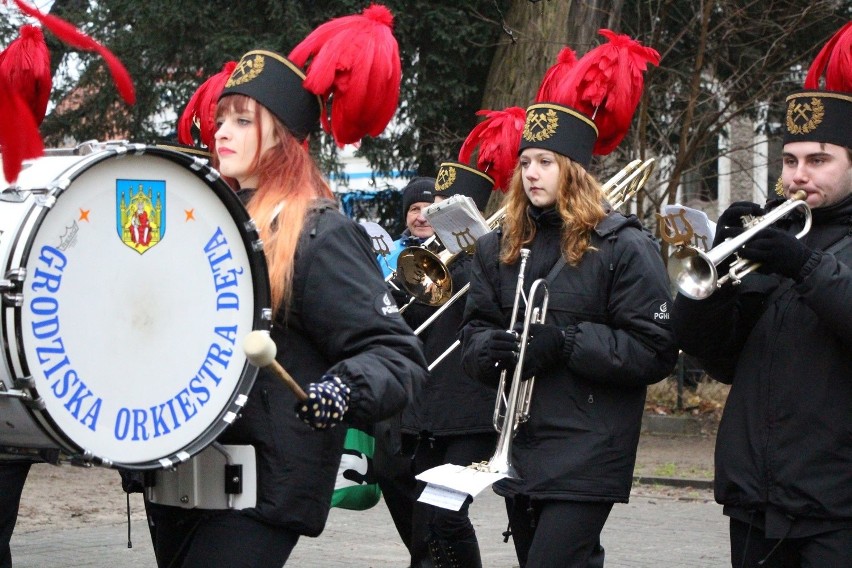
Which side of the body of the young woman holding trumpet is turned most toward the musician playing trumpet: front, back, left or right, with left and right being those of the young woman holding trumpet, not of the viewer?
left

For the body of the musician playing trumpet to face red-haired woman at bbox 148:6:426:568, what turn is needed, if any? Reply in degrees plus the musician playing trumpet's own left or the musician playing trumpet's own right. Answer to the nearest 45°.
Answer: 0° — they already face them

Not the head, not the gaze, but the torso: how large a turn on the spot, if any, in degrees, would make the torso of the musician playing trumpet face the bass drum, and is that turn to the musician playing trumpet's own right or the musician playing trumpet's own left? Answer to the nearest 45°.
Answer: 0° — they already face it

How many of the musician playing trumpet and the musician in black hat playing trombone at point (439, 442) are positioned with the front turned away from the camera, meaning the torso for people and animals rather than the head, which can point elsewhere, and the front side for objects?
0

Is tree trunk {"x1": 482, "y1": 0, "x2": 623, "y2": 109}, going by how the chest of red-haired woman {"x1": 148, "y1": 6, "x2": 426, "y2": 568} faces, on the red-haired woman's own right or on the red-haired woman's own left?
on the red-haired woman's own right

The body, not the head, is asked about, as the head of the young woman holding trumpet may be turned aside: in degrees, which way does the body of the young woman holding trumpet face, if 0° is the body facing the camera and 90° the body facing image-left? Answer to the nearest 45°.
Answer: approximately 45°

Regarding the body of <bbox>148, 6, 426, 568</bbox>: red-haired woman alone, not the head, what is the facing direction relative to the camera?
to the viewer's left

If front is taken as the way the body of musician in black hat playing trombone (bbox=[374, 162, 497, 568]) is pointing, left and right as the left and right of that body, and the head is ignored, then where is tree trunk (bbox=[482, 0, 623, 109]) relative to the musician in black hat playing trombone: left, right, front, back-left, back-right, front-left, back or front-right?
back-right

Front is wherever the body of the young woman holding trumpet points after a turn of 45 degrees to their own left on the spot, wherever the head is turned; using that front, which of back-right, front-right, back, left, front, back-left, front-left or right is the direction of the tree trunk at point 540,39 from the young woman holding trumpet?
back
